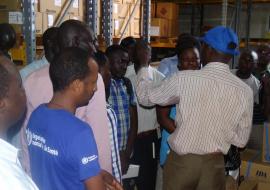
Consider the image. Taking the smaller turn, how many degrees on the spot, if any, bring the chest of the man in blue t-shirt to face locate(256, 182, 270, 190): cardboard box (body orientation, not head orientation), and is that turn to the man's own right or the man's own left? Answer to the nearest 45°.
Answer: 0° — they already face it

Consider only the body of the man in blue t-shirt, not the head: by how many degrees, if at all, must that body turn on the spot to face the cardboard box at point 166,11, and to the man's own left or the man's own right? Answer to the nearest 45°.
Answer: approximately 45° to the man's own left

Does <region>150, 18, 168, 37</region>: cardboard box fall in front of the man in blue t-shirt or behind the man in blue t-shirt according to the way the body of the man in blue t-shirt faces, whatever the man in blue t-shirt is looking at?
in front

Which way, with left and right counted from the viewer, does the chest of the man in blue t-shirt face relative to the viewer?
facing away from the viewer and to the right of the viewer

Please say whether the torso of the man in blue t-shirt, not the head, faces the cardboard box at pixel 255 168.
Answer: yes

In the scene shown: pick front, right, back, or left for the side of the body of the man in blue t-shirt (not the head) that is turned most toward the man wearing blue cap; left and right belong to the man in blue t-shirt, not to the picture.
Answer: front

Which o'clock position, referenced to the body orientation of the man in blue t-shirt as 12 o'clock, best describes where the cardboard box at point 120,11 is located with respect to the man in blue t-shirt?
The cardboard box is roughly at 11 o'clock from the man in blue t-shirt.

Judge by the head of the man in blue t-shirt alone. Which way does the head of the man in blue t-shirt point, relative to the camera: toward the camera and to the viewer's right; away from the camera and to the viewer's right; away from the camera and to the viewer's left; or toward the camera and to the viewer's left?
away from the camera and to the viewer's right

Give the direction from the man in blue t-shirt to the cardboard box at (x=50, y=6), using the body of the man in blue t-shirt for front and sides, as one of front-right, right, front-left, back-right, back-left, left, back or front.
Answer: front-left
